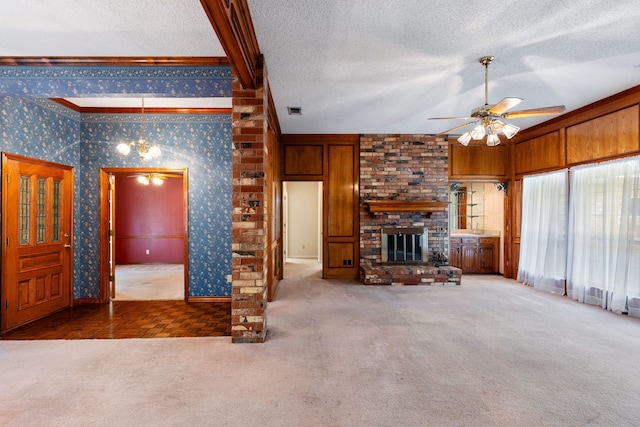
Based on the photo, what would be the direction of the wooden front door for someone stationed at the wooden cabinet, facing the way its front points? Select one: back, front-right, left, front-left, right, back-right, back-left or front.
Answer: front-right

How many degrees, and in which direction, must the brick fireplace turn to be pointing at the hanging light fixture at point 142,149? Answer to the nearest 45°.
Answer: approximately 45° to its right

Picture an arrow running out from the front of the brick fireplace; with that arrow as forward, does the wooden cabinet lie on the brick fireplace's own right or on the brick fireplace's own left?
on the brick fireplace's own left

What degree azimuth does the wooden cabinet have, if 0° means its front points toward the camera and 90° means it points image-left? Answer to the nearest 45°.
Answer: approximately 0°

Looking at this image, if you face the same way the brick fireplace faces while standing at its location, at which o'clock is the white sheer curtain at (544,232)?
The white sheer curtain is roughly at 9 o'clock from the brick fireplace.

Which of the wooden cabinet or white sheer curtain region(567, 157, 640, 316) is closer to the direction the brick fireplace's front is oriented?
the white sheer curtain

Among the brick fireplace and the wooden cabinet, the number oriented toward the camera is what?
2

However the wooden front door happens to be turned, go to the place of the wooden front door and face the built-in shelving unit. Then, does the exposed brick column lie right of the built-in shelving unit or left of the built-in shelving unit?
right

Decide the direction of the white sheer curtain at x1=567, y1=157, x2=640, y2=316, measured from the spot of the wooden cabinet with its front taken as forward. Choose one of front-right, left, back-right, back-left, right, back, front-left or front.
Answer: front-left

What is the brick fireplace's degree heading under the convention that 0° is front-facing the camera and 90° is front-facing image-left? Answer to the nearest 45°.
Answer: approximately 0°
